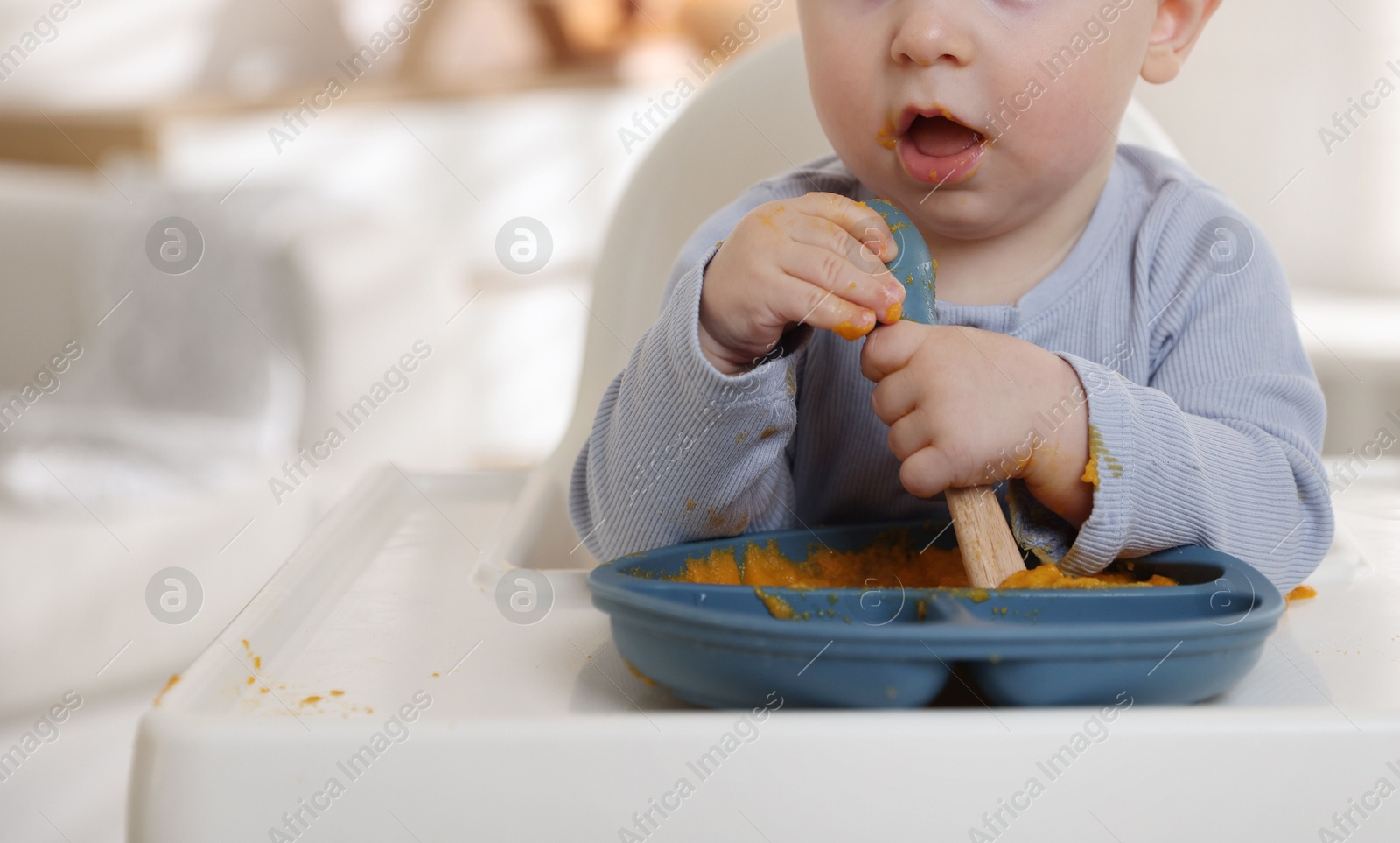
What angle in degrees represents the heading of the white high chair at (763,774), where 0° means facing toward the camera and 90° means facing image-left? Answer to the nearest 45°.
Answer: approximately 0°
